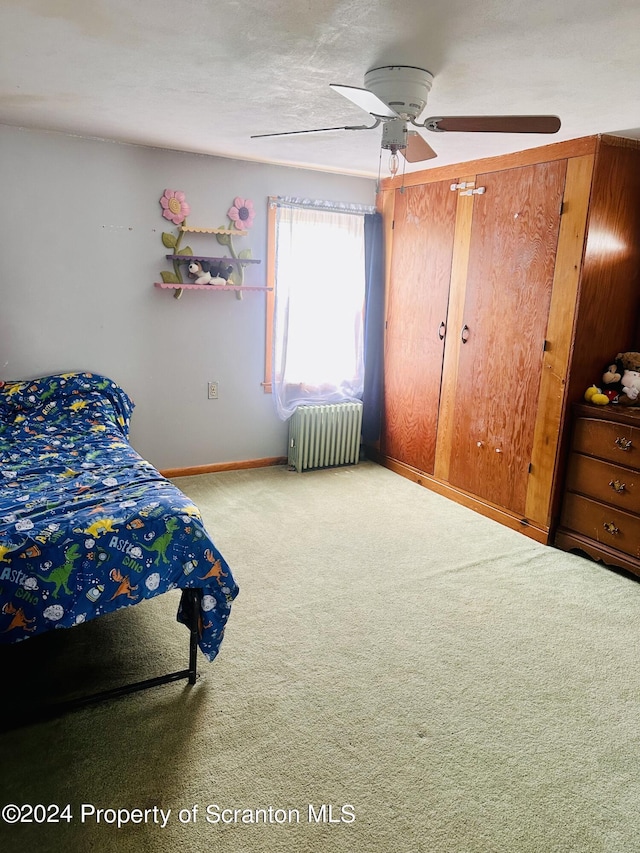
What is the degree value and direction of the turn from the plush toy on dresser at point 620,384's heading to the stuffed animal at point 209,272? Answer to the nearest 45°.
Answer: approximately 45° to its right

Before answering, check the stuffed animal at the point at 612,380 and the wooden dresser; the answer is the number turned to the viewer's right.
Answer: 0

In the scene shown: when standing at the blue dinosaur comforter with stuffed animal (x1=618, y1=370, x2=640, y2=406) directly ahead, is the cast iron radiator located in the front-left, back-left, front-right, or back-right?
front-left

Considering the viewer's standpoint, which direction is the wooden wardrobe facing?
facing the viewer and to the left of the viewer

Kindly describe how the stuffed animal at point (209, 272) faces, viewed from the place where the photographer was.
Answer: facing to the left of the viewer

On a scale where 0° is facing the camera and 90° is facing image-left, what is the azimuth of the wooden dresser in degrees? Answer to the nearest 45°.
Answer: approximately 45°

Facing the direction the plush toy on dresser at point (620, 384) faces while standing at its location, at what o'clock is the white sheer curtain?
The white sheer curtain is roughly at 2 o'clock from the plush toy on dresser.
